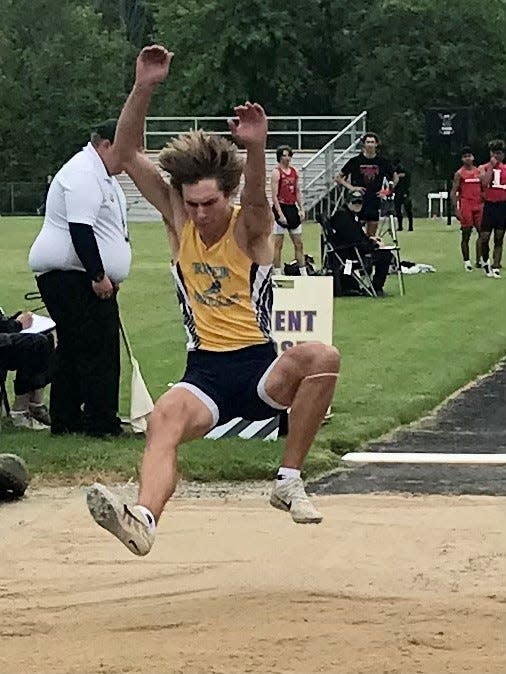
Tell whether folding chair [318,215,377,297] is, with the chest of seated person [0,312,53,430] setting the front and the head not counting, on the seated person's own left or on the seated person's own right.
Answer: on the seated person's own left

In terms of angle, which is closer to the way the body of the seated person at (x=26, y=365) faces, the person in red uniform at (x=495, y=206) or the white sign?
the white sign

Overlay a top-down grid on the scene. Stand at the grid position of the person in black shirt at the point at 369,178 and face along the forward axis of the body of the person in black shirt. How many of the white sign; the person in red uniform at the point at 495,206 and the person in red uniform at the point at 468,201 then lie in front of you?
1

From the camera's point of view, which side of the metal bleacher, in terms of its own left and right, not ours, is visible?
front

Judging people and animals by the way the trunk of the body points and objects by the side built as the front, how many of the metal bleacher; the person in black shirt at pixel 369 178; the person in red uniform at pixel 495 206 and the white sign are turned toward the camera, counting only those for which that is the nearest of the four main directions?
4

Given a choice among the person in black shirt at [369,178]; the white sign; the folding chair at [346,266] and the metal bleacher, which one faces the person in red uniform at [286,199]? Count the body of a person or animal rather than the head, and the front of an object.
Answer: the metal bleacher

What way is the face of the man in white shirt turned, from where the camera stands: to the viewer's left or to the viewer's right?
to the viewer's right

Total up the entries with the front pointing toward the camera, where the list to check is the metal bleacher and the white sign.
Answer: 2

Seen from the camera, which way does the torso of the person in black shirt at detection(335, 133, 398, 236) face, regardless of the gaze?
toward the camera

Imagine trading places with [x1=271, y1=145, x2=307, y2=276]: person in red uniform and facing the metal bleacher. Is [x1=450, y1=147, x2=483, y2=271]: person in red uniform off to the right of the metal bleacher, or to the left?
right

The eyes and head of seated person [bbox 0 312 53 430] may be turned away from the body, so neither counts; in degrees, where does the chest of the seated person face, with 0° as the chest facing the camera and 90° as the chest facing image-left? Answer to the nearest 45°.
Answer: approximately 270°

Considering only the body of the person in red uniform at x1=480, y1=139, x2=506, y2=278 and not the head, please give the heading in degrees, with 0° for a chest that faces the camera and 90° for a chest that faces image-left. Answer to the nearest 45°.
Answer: approximately 0°
